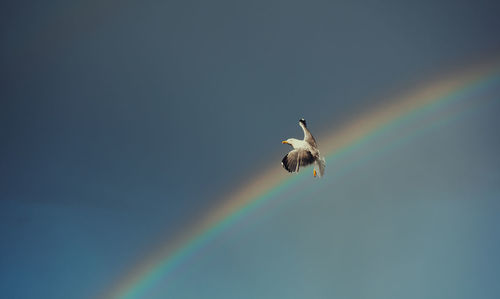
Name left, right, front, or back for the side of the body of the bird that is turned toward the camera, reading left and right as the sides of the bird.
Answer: left
